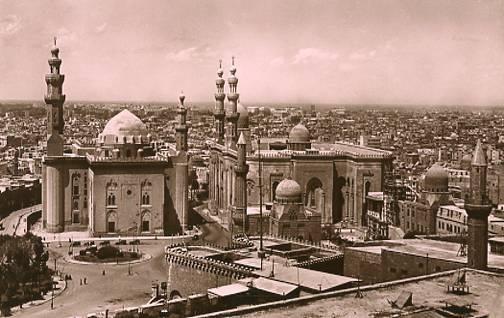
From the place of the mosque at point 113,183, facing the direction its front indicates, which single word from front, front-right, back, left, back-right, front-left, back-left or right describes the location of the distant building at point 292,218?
front-left

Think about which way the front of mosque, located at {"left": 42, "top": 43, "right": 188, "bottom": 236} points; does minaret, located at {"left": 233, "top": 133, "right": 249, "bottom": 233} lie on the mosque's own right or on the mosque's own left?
on the mosque's own left

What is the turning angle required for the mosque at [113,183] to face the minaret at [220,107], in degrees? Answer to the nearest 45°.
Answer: approximately 135° to its left

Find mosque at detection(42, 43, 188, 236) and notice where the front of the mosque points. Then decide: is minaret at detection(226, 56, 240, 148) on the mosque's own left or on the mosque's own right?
on the mosque's own left

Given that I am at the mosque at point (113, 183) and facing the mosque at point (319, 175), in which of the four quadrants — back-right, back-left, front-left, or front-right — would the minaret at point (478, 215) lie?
front-right

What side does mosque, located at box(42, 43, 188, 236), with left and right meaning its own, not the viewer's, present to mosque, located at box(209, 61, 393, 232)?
left

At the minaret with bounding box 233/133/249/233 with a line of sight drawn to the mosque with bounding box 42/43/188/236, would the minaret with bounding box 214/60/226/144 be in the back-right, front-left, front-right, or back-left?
front-right

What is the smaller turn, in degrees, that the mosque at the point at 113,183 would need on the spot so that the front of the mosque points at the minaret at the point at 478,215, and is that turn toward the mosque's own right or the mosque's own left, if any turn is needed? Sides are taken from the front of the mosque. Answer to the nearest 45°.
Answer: approximately 45° to the mosque's own left

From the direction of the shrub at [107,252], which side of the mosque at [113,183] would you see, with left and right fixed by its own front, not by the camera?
front

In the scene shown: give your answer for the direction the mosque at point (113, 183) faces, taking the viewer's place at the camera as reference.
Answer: facing the viewer

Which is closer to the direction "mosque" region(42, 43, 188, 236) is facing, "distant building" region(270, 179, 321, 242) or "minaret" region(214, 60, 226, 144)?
the distant building
